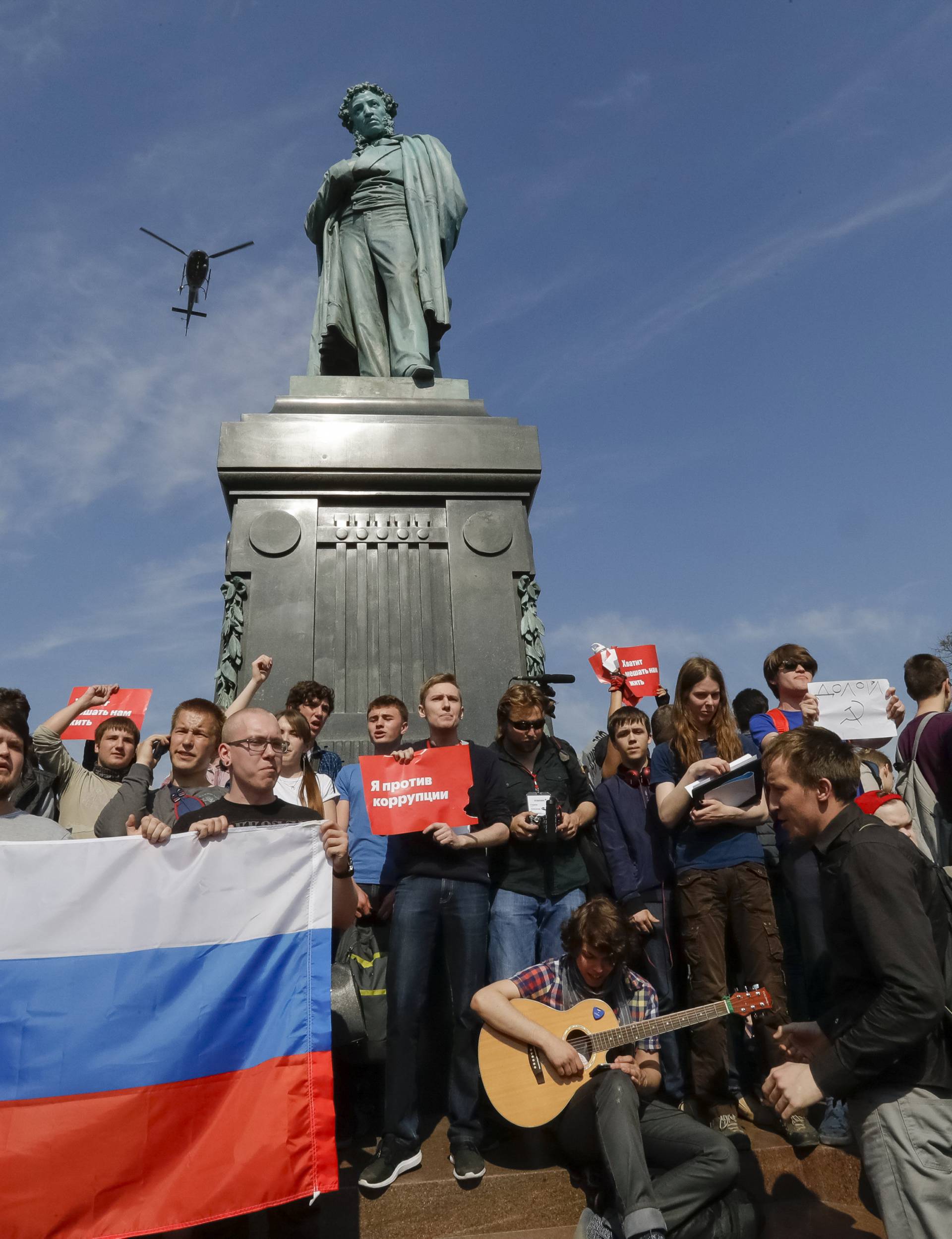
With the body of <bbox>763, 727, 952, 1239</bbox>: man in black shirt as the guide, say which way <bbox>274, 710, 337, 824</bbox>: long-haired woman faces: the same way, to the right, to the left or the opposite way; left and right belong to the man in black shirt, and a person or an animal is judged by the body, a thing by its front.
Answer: to the left

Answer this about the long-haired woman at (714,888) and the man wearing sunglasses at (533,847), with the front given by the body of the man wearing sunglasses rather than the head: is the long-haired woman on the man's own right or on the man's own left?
on the man's own left

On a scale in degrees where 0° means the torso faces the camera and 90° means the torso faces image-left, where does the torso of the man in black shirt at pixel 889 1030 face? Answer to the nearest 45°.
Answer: approximately 90°

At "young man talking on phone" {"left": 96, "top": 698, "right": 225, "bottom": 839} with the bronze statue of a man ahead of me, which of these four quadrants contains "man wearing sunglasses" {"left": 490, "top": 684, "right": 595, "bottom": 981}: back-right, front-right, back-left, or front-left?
front-right

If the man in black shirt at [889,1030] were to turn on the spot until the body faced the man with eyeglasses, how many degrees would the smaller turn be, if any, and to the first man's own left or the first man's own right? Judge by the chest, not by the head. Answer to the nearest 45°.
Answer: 0° — they already face them

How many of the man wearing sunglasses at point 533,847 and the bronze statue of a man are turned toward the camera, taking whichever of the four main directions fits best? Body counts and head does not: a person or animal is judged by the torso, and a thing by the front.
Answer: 2

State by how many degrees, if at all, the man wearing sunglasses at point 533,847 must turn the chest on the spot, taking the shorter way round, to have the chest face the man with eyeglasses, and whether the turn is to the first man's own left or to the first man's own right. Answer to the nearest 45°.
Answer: approximately 45° to the first man's own right

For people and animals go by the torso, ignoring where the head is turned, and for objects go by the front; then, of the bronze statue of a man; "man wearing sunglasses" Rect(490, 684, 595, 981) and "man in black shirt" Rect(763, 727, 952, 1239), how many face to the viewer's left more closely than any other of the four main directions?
1

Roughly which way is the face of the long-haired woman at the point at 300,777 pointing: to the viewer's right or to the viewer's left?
to the viewer's left

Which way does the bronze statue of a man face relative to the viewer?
toward the camera

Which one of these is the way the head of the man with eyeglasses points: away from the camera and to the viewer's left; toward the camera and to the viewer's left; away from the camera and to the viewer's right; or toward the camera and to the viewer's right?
toward the camera and to the viewer's right

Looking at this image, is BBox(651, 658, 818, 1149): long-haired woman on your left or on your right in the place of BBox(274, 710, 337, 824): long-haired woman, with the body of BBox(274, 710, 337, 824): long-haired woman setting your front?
on your left

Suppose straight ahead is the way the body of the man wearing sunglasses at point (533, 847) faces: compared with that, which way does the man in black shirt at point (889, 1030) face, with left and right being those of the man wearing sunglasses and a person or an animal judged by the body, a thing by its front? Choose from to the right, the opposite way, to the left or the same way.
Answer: to the right
